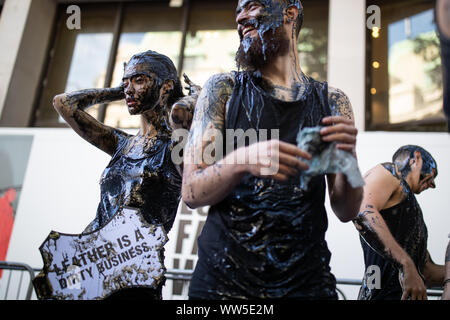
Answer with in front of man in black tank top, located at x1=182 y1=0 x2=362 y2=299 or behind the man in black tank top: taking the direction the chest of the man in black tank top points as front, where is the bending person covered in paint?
behind

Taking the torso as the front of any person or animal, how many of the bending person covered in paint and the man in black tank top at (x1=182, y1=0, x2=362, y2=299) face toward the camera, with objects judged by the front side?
1

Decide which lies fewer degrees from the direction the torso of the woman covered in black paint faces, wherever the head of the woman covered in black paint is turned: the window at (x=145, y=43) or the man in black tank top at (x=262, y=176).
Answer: the man in black tank top
